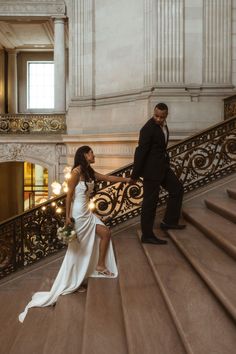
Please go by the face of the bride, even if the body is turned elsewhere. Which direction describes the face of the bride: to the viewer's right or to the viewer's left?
to the viewer's right

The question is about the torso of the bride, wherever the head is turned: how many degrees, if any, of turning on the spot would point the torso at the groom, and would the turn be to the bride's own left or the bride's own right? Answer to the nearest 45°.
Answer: approximately 45° to the bride's own left

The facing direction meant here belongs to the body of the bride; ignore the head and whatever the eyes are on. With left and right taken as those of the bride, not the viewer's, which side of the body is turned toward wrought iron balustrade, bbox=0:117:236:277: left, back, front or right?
left

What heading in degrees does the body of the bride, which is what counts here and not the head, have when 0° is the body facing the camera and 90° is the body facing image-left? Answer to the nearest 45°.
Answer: approximately 270°
